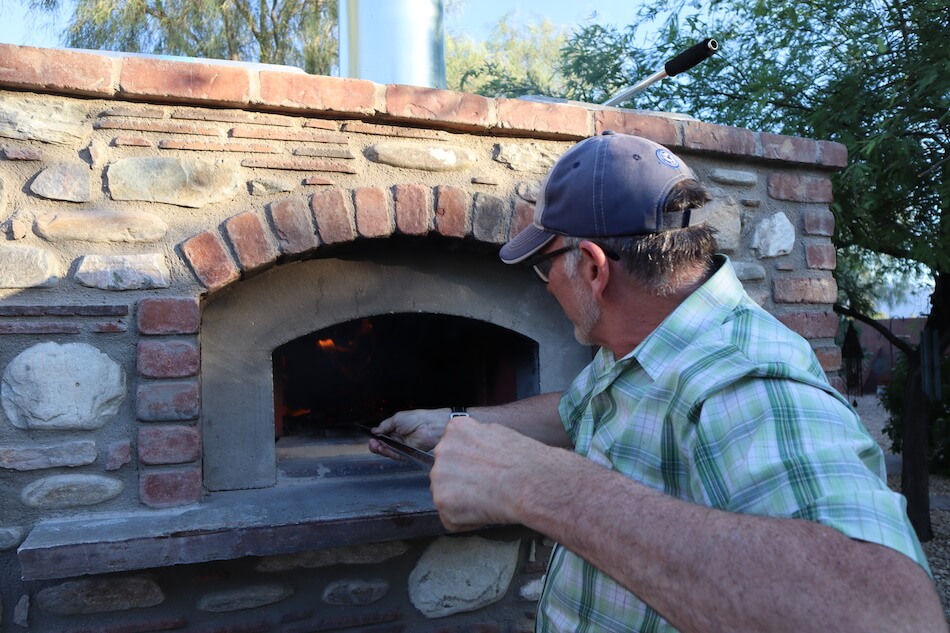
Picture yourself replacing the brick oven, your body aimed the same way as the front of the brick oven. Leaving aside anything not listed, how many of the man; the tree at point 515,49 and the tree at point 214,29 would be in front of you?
1

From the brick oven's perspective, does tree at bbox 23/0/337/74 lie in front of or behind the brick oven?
behind

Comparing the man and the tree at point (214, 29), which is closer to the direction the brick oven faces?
the man

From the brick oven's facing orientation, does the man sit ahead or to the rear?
ahead

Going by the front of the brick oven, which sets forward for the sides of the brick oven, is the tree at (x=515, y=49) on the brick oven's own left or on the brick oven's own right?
on the brick oven's own left

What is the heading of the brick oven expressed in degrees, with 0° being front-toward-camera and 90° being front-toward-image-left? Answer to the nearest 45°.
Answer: approximately 315°

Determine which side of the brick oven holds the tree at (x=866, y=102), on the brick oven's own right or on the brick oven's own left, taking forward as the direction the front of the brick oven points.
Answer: on the brick oven's own left

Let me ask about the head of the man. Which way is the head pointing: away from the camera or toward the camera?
away from the camera
